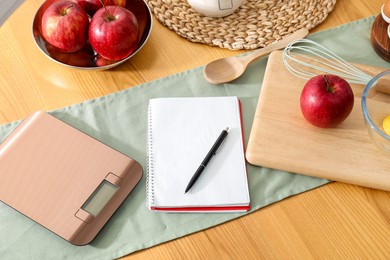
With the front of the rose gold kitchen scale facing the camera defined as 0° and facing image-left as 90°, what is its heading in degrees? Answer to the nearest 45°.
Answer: approximately 315°

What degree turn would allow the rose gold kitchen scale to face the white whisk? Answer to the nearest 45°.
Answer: approximately 45° to its left

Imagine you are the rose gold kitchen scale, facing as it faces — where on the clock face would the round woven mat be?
The round woven mat is roughly at 10 o'clock from the rose gold kitchen scale.

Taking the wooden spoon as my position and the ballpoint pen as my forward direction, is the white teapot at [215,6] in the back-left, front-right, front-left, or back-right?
back-right

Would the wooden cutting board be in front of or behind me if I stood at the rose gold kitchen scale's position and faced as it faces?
in front
